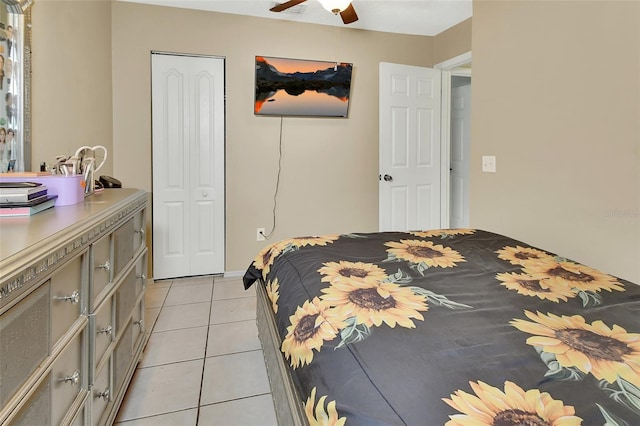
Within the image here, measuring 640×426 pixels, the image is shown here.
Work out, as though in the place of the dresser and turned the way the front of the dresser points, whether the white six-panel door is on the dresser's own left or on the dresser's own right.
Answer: on the dresser's own left

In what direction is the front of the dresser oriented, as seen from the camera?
facing the viewer and to the right of the viewer

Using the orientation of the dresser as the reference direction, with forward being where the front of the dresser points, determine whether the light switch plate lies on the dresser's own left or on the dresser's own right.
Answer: on the dresser's own left
